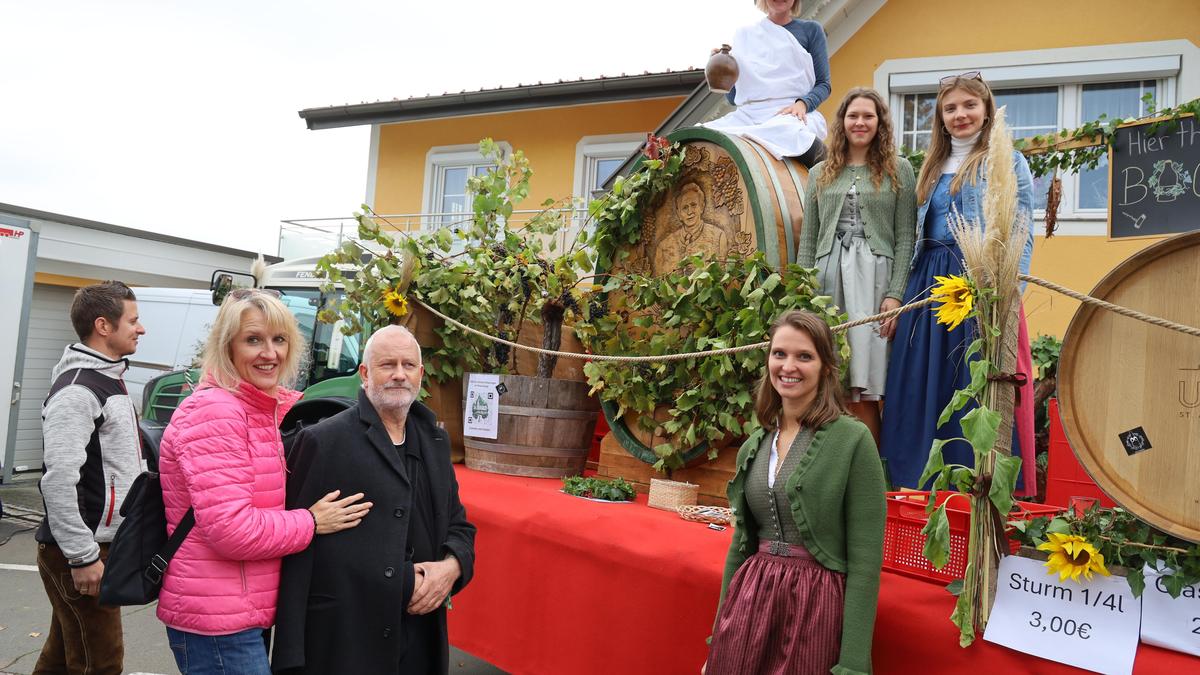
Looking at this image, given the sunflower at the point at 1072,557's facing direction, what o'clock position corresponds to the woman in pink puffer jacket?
The woman in pink puffer jacket is roughly at 2 o'clock from the sunflower.

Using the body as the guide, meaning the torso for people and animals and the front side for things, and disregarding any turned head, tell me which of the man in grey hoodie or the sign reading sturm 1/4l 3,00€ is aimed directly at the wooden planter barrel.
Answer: the man in grey hoodie

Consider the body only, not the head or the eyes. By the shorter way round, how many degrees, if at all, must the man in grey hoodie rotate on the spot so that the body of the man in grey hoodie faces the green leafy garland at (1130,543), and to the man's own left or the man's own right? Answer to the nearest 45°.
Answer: approximately 45° to the man's own right

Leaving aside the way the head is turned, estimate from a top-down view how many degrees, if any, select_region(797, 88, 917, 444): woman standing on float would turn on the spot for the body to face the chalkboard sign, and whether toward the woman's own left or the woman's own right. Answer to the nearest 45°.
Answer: approximately 90° to the woman's own left

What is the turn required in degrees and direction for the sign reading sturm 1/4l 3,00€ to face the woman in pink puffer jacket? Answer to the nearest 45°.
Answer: approximately 45° to its right

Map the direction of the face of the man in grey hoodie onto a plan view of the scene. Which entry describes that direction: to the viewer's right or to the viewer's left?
to the viewer's right

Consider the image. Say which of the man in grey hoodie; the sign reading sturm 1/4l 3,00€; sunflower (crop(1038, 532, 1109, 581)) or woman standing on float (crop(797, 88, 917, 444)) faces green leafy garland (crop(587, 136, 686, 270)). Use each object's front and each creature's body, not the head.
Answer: the man in grey hoodie

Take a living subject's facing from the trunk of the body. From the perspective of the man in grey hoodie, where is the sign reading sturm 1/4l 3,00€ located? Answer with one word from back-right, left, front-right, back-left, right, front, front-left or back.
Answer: front-right

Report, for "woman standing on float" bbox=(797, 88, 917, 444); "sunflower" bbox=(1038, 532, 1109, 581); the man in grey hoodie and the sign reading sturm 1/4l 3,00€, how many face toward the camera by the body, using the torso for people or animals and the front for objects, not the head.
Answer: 3
